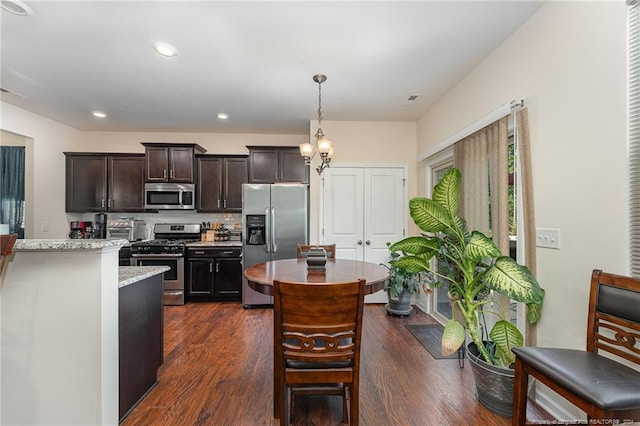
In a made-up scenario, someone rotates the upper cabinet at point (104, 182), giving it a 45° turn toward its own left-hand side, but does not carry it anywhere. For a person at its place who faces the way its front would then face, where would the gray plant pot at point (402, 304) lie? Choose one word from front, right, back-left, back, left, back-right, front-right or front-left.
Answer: front

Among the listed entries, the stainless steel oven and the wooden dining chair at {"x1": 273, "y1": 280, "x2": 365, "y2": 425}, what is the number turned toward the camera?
1

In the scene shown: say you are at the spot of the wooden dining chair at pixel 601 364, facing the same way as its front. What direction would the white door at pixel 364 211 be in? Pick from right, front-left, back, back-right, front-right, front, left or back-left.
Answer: right

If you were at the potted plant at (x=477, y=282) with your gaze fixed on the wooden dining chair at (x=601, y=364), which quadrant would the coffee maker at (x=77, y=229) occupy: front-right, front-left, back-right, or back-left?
back-right

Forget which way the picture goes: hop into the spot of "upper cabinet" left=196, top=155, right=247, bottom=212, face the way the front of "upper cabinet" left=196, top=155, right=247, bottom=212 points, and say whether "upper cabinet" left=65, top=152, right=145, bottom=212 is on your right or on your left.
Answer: on your right

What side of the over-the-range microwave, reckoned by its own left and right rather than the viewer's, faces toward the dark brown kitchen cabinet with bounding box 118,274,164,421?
front

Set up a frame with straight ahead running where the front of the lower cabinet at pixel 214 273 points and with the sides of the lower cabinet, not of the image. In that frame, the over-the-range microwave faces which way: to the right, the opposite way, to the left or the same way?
the same way

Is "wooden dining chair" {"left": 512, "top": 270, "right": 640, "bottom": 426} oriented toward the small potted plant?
no

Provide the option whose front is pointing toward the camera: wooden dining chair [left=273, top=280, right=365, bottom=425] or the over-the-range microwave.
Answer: the over-the-range microwave

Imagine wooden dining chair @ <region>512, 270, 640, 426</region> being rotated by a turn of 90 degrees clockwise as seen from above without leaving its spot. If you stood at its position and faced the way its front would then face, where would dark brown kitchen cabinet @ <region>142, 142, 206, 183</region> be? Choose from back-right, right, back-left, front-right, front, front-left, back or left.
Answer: front-left

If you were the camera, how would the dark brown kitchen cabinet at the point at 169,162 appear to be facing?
facing the viewer

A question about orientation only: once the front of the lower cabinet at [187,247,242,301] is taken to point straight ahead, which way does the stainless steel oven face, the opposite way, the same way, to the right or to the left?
the same way

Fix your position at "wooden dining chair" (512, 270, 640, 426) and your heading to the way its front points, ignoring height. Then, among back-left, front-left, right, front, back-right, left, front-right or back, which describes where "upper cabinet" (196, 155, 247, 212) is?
front-right

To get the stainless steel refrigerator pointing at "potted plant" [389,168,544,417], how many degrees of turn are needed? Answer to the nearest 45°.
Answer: approximately 45° to its left

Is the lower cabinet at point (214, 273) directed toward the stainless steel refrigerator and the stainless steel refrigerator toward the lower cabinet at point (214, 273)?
no

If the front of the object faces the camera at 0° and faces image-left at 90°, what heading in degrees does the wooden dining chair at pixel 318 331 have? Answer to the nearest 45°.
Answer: approximately 180°

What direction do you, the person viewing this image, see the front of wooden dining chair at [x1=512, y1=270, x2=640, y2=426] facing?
facing the viewer and to the left of the viewer

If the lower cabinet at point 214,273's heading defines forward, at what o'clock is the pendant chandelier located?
The pendant chandelier is roughly at 11 o'clock from the lower cabinet.

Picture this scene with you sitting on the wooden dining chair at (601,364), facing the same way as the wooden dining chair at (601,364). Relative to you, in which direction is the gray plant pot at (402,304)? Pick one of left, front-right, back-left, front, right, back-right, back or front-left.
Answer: right

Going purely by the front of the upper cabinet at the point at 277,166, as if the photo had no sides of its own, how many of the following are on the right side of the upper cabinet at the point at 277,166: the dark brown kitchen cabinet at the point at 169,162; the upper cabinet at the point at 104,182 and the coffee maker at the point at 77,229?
3

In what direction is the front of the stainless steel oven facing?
toward the camera
